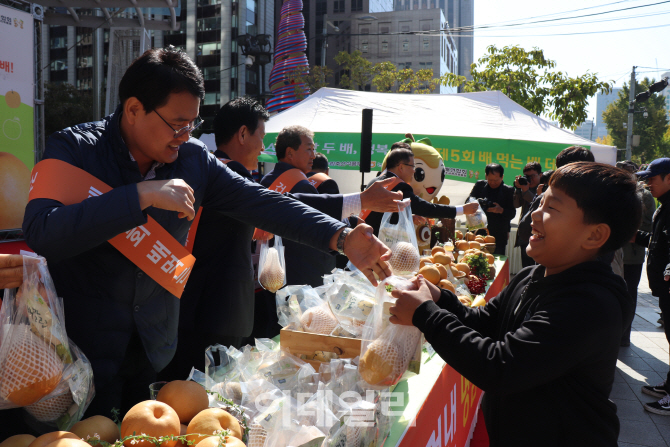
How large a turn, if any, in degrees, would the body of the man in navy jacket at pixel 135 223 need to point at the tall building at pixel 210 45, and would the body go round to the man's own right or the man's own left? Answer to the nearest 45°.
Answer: approximately 135° to the man's own left

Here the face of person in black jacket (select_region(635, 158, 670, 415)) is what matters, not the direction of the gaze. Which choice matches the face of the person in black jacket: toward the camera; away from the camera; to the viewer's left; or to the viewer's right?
to the viewer's left

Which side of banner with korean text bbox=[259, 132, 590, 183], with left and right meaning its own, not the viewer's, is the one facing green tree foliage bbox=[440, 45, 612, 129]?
back

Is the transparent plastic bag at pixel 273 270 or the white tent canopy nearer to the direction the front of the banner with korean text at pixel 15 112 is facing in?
the transparent plastic bag

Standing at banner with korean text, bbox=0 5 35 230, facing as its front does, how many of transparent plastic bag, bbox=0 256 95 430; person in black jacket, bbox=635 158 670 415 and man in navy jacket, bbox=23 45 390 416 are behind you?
0

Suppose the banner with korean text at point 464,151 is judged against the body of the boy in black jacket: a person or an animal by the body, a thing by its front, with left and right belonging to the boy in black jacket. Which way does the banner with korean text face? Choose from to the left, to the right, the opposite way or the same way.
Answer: to the left

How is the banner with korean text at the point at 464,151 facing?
toward the camera

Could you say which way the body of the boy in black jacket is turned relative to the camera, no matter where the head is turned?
to the viewer's left

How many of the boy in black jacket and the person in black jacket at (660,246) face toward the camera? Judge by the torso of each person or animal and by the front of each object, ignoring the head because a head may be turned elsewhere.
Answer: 0

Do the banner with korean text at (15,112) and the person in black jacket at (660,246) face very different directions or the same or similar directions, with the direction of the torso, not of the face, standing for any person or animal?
very different directions

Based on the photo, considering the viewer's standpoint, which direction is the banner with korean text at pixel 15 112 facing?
facing the viewer and to the right of the viewer

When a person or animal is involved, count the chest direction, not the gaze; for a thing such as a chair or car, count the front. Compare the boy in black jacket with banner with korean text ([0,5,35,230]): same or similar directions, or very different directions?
very different directions

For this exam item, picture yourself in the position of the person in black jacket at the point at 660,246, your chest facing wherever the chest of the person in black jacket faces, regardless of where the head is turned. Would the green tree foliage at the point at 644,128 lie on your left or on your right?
on your right

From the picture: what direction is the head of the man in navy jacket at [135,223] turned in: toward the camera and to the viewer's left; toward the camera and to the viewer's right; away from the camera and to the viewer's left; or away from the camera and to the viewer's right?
toward the camera and to the viewer's right
